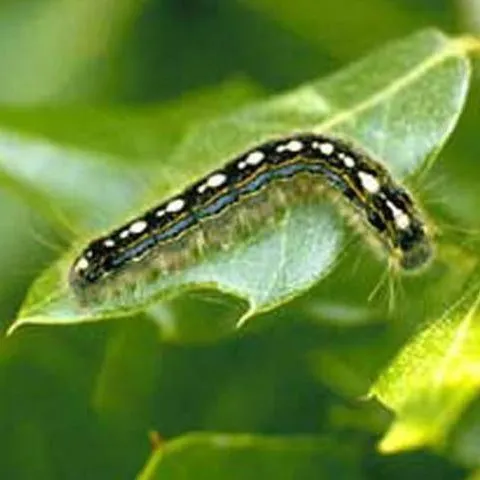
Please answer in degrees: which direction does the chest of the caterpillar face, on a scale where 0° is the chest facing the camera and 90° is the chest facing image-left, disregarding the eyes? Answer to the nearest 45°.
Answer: approximately 270°
